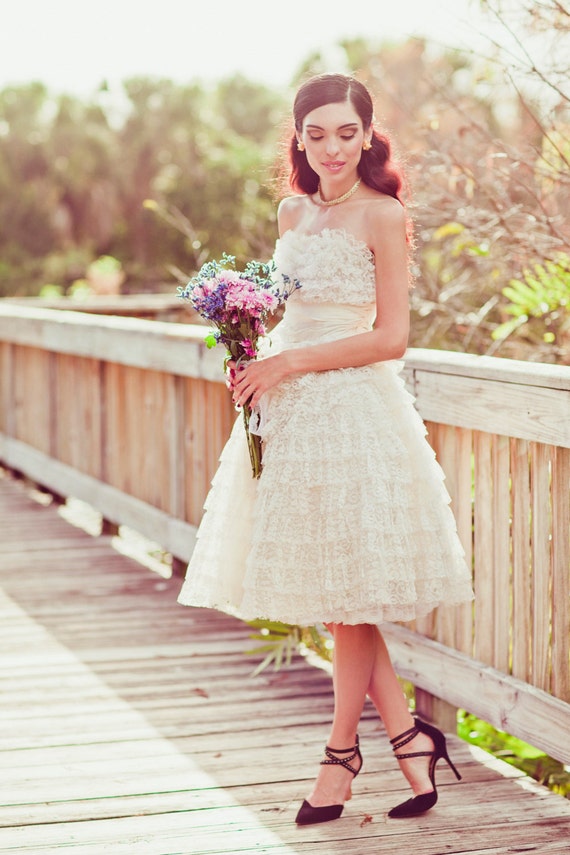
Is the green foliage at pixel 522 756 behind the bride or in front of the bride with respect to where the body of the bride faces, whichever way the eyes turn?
behind

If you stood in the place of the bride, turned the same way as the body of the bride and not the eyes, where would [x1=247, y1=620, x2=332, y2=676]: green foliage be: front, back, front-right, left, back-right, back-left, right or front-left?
back-right

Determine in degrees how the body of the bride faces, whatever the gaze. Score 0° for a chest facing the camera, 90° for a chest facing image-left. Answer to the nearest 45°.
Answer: approximately 45°

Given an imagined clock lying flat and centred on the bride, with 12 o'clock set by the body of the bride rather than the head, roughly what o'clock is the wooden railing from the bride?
The wooden railing is roughly at 6 o'clock from the bride.
